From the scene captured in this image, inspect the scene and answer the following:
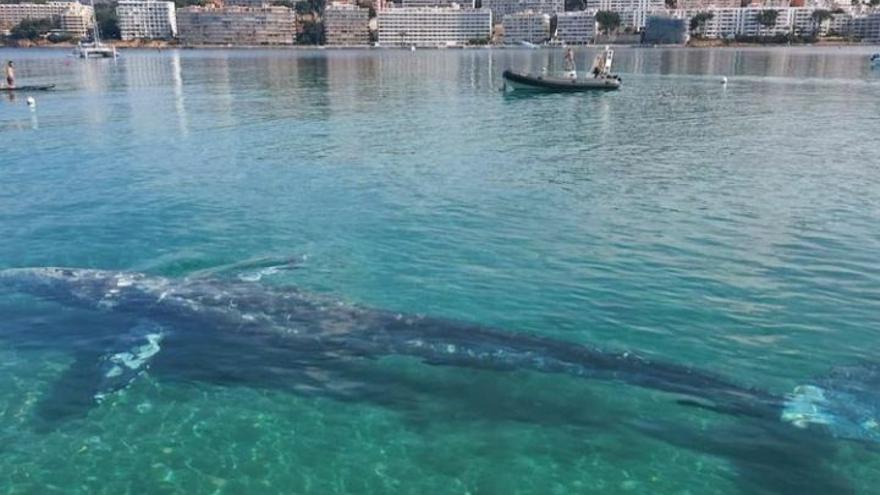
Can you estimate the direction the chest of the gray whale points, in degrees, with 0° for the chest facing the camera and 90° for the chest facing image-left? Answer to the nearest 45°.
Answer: approximately 90°
